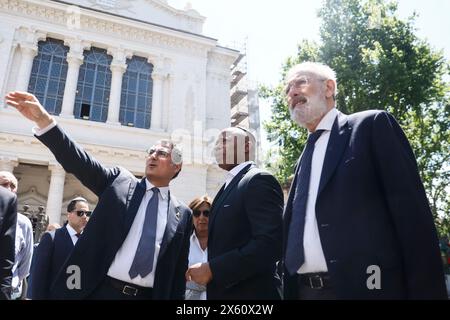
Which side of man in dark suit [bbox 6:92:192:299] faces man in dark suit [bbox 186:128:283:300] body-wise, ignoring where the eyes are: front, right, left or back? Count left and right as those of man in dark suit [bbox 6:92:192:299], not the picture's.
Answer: left

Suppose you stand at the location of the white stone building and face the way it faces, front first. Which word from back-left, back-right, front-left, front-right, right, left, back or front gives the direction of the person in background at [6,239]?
front-right

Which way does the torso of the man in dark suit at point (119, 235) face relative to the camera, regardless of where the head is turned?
toward the camera

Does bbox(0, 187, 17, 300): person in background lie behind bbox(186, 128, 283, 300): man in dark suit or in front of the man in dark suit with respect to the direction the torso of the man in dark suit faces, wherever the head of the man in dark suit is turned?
in front

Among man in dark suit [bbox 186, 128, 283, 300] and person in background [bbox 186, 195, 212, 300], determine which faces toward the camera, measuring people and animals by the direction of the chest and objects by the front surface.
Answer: the person in background

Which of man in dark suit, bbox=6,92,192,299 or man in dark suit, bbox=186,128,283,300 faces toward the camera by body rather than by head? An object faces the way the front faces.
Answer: man in dark suit, bbox=6,92,192,299

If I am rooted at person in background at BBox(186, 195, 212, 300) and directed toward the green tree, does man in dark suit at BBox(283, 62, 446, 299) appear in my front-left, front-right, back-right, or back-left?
back-right

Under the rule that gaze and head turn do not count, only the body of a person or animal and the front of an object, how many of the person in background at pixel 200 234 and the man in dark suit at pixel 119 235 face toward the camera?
2

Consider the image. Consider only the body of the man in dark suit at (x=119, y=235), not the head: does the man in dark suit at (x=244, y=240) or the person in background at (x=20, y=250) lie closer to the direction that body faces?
the man in dark suit

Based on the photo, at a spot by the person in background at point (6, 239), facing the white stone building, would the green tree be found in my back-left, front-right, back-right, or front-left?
front-right

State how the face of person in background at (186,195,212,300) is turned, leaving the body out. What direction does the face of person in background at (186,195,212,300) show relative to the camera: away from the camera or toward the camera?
toward the camera

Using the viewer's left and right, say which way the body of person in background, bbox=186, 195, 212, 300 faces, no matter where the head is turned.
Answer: facing the viewer

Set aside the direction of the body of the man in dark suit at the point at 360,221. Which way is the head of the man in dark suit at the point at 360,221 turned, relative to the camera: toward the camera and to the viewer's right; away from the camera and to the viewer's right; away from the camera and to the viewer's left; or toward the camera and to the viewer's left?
toward the camera and to the viewer's left

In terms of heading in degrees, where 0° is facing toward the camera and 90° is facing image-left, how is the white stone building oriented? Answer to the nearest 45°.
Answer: approximately 315°
